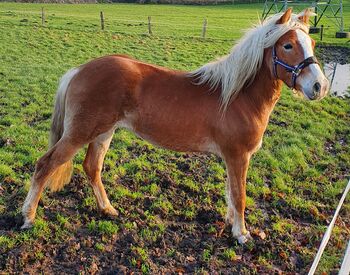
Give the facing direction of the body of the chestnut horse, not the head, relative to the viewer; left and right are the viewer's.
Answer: facing to the right of the viewer
